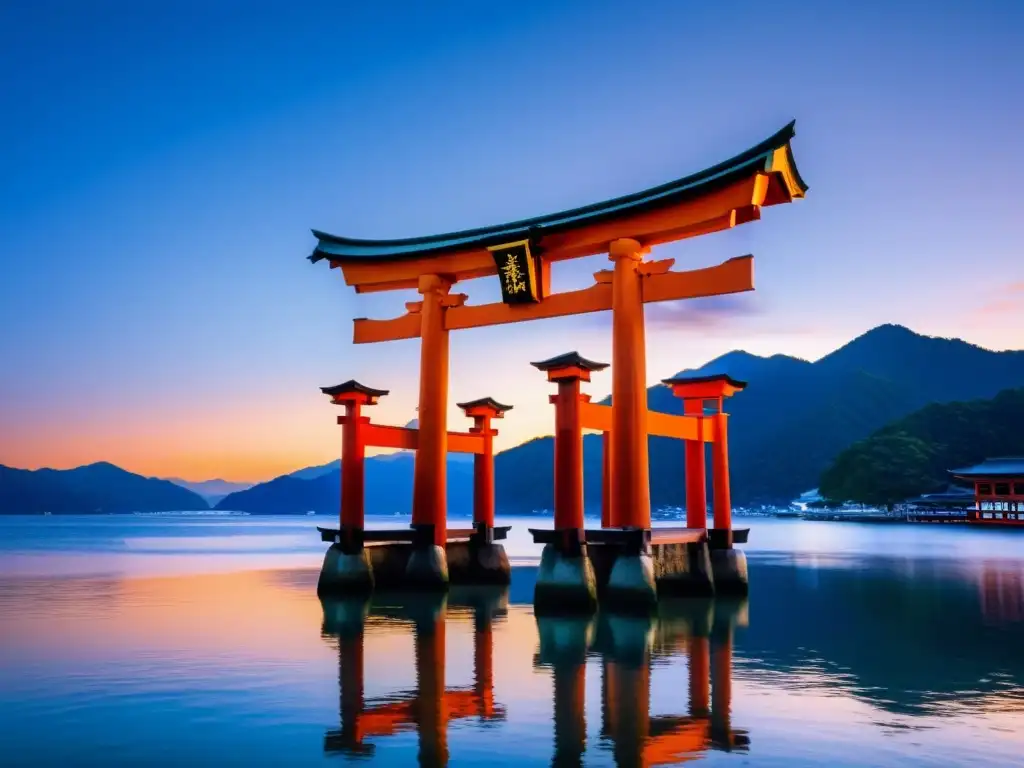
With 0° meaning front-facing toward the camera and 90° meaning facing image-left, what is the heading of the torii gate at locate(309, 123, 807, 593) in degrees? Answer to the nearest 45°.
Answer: approximately 45°
